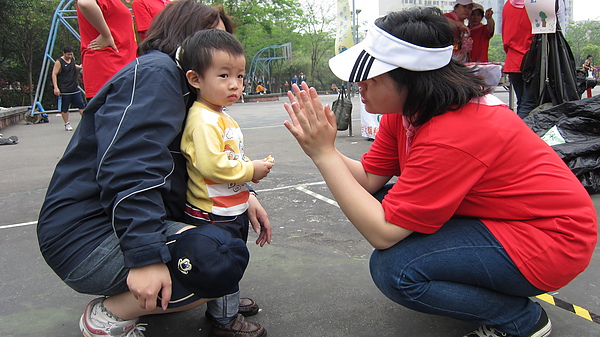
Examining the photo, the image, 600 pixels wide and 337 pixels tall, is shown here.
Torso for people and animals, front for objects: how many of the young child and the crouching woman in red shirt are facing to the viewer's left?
1

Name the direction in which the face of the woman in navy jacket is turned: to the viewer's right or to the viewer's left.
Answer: to the viewer's right

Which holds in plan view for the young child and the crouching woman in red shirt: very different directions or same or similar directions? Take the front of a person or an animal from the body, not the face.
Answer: very different directions

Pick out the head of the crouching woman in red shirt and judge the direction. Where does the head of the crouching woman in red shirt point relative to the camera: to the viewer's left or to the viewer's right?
to the viewer's left

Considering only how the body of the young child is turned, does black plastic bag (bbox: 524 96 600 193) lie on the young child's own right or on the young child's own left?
on the young child's own left

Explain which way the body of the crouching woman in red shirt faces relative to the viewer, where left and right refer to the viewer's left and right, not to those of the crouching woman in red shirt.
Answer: facing to the left of the viewer

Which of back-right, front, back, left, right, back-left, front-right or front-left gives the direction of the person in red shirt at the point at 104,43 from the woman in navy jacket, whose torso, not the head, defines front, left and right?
left

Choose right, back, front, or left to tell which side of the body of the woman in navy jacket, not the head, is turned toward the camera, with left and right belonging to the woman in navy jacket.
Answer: right

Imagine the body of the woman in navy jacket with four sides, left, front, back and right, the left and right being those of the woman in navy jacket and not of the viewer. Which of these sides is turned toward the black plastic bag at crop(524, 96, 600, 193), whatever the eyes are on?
front

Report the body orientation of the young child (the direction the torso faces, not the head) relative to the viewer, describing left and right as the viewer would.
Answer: facing the viewer and to the right of the viewer
